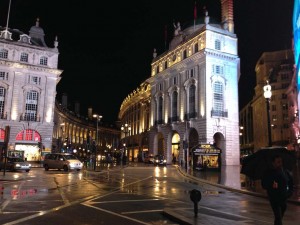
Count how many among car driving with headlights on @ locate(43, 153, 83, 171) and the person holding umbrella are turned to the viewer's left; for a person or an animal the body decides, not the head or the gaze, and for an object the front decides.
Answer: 0

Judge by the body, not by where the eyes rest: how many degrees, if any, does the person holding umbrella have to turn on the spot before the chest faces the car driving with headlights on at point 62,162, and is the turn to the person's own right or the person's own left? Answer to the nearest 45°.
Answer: approximately 135° to the person's own right

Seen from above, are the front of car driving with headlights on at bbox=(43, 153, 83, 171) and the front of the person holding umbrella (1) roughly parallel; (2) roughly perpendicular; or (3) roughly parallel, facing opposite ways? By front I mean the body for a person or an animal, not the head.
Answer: roughly perpendicular

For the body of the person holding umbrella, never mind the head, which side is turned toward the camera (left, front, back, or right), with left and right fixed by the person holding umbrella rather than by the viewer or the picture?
front

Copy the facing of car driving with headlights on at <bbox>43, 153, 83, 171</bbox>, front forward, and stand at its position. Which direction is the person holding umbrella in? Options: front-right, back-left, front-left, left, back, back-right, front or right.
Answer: front-right
